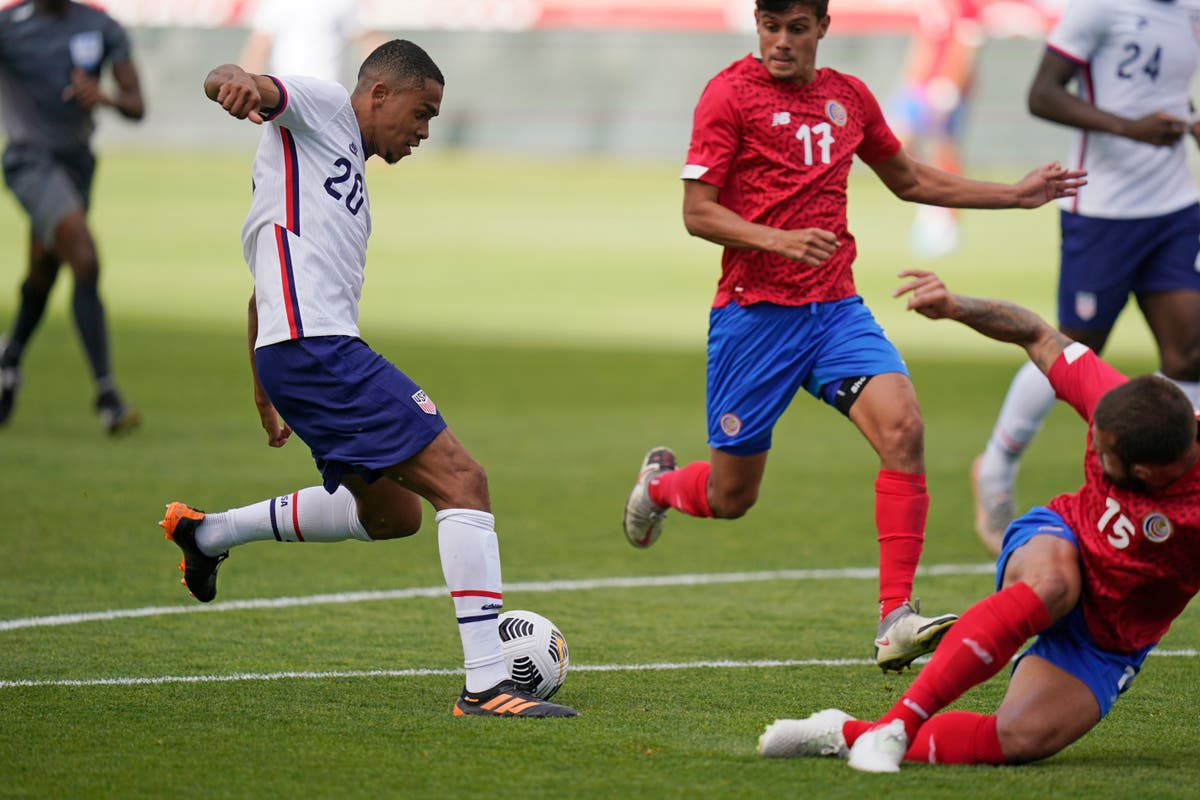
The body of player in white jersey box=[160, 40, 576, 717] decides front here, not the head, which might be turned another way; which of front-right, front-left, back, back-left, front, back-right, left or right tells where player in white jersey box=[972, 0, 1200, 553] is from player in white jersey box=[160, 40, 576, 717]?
front-left

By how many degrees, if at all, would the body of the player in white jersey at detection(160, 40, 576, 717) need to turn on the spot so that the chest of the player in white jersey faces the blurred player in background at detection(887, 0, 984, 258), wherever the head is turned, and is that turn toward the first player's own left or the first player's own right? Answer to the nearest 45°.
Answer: approximately 90° to the first player's own left

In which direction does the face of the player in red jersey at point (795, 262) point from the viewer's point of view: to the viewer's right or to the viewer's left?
to the viewer's left

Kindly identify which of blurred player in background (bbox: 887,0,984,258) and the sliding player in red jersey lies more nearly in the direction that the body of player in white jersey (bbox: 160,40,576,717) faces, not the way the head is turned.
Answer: the sliding player in red jersey

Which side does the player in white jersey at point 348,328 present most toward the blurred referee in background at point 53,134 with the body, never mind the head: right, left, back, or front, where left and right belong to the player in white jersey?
left

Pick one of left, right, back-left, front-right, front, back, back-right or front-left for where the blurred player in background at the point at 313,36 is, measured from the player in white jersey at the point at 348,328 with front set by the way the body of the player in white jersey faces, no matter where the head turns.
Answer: left

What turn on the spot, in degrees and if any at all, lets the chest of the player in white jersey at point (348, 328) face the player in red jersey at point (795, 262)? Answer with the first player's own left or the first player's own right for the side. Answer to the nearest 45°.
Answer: approximately 45° to the first player's own left

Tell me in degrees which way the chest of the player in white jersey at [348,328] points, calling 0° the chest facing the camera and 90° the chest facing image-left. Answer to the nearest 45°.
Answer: approximately 270°
